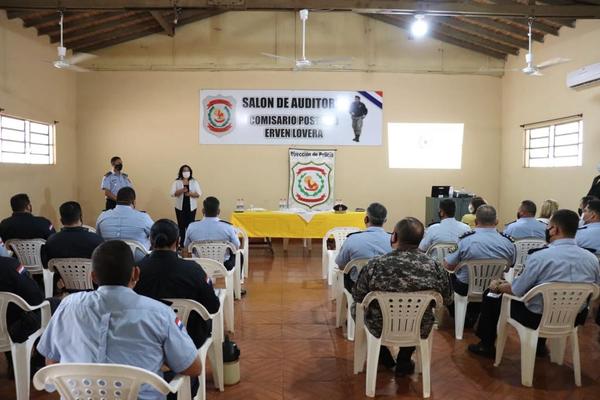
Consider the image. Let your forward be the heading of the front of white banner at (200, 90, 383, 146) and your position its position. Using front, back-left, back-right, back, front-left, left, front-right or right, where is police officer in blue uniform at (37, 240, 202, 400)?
front

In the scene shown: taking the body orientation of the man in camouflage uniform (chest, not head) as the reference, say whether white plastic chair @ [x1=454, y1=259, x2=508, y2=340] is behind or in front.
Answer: in front

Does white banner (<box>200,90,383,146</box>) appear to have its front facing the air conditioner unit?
no

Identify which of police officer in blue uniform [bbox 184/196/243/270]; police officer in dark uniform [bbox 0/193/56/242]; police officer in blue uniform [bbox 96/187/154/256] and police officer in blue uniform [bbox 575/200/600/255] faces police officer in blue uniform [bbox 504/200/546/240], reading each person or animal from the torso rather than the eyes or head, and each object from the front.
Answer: police officer in blue uniform [bbox 575/200/600/255]

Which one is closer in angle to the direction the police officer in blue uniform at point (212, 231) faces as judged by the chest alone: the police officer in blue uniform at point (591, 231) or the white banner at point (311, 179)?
the white banner

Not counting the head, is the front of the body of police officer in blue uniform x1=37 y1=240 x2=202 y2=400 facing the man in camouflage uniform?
no

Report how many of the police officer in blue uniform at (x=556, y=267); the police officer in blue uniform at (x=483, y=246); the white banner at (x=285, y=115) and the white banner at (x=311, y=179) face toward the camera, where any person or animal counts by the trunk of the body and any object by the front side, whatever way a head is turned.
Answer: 2

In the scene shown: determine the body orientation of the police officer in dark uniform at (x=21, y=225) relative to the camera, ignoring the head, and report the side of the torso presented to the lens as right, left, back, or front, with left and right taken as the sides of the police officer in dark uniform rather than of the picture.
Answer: back

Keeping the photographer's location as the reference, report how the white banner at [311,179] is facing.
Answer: facing the viewer

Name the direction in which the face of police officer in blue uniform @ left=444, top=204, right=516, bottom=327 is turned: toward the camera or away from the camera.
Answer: away from the camera

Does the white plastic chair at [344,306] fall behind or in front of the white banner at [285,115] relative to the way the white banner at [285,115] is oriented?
in front

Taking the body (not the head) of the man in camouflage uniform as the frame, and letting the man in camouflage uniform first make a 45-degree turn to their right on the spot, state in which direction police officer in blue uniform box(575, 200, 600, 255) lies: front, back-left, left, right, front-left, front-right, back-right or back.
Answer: front

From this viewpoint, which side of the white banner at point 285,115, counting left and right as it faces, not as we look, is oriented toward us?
front

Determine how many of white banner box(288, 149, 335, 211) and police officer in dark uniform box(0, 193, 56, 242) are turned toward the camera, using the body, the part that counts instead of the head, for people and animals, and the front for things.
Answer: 1

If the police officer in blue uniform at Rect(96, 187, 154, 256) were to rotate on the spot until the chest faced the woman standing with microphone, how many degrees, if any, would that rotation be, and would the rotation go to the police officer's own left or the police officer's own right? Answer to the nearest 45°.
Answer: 0° — they already face them

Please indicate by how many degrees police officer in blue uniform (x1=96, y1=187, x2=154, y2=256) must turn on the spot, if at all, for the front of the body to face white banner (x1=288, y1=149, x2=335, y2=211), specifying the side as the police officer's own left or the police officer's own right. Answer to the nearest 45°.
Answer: approximately 45° to the police officer's own right

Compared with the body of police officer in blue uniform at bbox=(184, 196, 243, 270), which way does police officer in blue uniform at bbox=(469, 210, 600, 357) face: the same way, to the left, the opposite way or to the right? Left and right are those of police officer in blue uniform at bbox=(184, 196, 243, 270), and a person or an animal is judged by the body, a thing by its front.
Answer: the same way

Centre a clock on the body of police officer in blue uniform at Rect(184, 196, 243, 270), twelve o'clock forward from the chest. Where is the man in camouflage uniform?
The man in camouflage uniform is roughly at 5 o'clock from the police officer in blue uniform.

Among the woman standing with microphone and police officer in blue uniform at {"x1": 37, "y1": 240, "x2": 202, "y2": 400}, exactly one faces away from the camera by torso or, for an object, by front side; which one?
the police officer in blue uniform

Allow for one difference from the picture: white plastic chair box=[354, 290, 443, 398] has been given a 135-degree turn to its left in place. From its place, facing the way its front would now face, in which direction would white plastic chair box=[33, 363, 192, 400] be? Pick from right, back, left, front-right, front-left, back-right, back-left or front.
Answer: front

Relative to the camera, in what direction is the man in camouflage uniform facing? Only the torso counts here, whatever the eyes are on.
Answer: away from the camera

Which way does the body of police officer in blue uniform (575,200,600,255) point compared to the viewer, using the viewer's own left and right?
facing away from the viewer and to the left of the viewer

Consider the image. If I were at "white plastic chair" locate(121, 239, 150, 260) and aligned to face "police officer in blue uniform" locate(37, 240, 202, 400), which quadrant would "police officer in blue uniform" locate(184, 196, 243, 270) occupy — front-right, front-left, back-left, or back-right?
back-left

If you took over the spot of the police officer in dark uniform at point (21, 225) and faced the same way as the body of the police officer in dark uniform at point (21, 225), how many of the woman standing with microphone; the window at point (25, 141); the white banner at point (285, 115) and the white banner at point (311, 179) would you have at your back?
0
